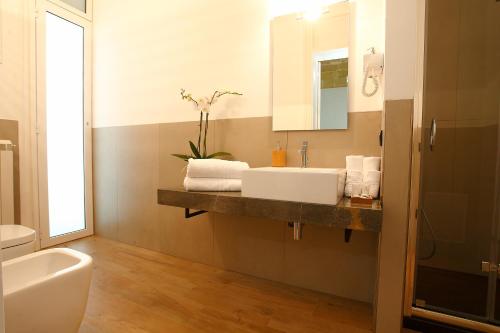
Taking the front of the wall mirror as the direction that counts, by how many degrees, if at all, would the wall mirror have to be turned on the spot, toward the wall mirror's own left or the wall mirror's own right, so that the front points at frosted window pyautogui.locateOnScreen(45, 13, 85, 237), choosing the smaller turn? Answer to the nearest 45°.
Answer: approximately 45° to the wall mirror's own right

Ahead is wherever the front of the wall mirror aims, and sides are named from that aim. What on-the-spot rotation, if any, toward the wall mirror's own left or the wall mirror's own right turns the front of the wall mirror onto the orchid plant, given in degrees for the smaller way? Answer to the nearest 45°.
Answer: approximately 45° to the wall mirror's own right

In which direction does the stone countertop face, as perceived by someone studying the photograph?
facing the viewer and to the left of the viewer
